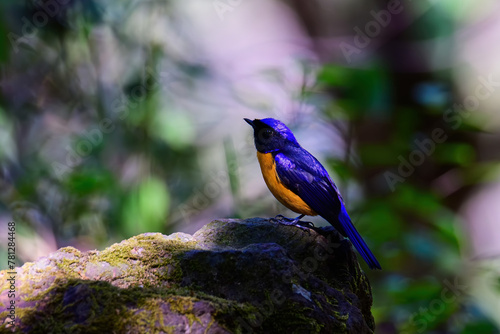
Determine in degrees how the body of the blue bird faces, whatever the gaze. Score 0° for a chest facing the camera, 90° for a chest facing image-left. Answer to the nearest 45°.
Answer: approximately 90°
